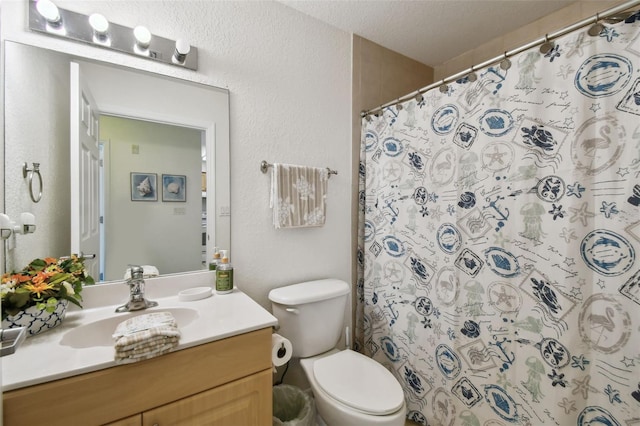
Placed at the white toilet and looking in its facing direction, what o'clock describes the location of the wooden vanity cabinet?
The wooden vanity cabinet is roughly at 3 o'clock from the white toilet.

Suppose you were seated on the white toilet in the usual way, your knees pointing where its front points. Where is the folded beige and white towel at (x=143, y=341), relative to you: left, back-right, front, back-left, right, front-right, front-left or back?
right

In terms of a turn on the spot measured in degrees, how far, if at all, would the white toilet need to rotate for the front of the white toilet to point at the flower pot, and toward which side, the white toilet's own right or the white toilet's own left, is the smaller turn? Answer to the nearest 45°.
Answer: approximately 90° to the white toilet's own right

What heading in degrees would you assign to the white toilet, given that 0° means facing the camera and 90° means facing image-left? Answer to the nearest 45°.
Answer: approximately 315°

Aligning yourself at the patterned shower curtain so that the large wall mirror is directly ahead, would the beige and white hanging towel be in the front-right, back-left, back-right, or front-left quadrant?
front-right

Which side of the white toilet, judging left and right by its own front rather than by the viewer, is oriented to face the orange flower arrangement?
right
